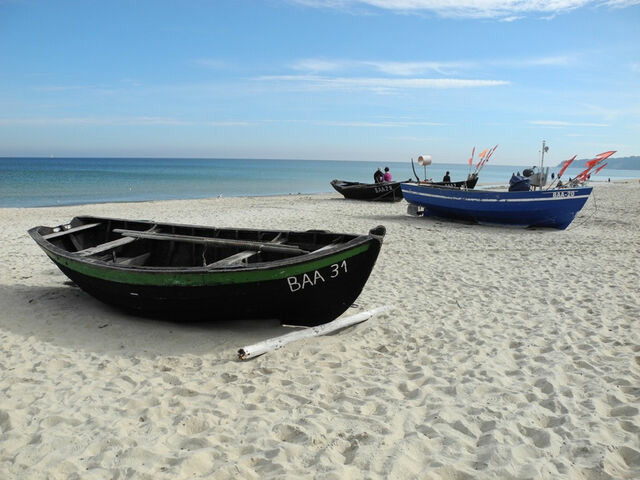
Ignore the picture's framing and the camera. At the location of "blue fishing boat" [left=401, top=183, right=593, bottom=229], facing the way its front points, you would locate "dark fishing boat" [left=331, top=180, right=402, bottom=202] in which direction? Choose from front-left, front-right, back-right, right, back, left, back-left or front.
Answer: back-left

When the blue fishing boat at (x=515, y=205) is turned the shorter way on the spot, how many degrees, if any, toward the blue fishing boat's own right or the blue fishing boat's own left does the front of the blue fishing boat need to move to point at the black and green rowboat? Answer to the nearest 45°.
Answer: approximately 90° to the blue fishing boat's own right

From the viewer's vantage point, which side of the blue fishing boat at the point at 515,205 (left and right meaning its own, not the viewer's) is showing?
right

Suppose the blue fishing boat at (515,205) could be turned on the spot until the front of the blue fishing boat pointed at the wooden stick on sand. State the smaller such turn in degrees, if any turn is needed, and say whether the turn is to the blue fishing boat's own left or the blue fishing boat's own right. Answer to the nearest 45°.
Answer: approximately 90° to the blue fishing boat's own right
